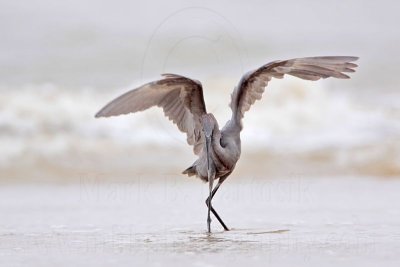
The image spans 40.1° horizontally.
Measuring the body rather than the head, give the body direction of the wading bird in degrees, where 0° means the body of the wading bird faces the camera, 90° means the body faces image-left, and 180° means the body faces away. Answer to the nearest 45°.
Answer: approximately 315°
